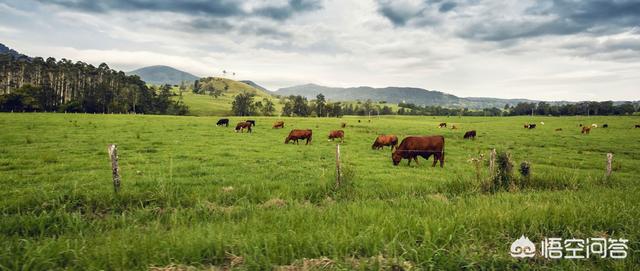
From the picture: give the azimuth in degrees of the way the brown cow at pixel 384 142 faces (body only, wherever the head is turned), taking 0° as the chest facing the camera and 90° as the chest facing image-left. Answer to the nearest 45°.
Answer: approximately 90°

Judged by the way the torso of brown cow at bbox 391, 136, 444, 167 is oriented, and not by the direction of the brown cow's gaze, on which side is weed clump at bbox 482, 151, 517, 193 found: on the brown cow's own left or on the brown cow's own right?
on the brown cow's own left

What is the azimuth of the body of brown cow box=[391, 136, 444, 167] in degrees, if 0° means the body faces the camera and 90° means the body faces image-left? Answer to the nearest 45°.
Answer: approximately 90°

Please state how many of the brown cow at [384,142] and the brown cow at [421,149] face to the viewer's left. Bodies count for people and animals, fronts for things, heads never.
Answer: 2
